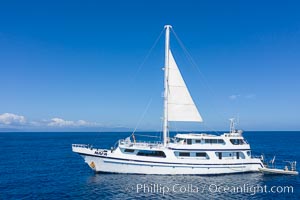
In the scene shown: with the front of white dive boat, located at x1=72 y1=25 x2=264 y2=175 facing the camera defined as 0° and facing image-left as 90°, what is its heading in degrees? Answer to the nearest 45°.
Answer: approximately 90°
